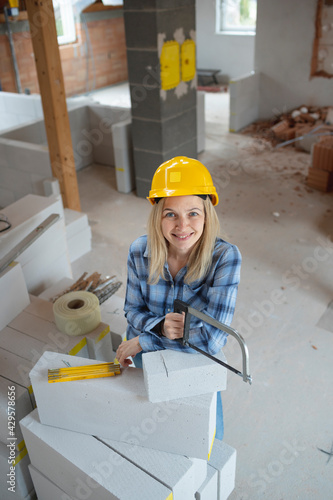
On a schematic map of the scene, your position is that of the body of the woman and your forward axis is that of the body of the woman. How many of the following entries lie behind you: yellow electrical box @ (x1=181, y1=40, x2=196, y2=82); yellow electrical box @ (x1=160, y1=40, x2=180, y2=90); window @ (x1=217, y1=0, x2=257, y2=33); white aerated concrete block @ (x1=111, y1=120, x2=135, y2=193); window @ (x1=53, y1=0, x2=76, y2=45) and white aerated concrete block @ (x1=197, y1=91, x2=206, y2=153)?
6

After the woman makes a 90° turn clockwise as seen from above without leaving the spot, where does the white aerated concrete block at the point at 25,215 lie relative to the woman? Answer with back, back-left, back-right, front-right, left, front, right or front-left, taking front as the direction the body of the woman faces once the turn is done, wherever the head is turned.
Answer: front-right

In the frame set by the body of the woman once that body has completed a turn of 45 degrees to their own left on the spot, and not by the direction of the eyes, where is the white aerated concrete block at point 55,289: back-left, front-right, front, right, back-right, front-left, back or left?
back

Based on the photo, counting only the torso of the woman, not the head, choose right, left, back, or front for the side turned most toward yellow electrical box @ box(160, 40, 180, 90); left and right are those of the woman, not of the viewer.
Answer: back

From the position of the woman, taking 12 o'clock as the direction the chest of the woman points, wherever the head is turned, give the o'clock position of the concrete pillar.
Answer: The concrete pillar is roughly at 6 o'clock from the woman.

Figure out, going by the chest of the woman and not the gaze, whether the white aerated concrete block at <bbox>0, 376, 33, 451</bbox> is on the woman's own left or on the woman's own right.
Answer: on the woman's own right

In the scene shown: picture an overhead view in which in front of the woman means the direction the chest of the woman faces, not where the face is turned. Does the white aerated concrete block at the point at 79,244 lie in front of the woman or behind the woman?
behind

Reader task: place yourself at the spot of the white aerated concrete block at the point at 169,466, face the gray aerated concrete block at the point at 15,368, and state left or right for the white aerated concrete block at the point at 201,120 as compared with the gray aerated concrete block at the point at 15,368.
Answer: right

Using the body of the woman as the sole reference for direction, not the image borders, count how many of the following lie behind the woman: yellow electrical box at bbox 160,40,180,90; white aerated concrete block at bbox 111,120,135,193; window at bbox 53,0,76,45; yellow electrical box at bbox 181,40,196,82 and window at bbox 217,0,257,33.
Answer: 5

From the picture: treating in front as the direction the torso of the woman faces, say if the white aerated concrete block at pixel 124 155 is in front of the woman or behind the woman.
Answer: behind

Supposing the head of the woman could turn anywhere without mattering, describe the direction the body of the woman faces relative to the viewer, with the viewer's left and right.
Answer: facing the viewer

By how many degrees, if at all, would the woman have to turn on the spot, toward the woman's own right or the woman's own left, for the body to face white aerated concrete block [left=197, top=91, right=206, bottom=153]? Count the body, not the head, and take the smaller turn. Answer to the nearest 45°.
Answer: approximately 180°

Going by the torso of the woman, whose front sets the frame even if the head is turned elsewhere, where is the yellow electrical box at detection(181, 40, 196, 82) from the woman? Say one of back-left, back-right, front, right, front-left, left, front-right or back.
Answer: back
